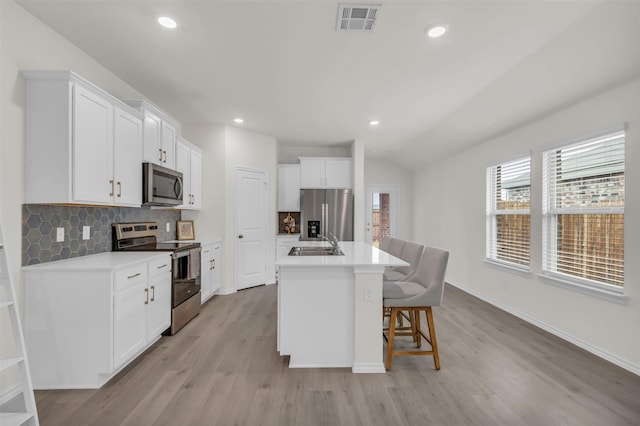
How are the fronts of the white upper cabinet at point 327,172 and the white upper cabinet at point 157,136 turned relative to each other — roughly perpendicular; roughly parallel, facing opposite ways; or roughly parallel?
roughly perpendicular

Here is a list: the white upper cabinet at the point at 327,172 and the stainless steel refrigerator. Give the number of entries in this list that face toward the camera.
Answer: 2

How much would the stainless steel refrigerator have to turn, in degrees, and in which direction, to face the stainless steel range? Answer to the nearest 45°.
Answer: approximately 45° to its right

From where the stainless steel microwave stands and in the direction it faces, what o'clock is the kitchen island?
The kitchen island is roughly at 12 o'clock from the stainless steel microwave.

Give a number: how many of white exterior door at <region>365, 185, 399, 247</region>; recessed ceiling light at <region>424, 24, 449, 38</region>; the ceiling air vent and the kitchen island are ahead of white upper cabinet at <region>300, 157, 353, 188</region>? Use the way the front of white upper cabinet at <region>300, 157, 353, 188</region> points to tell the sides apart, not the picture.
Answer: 3

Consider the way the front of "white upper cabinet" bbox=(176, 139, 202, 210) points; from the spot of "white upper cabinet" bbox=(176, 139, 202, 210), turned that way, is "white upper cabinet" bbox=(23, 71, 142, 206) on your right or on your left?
on your right

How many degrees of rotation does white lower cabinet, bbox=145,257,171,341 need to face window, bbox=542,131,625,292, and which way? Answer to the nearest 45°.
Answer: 0° — it already faces it

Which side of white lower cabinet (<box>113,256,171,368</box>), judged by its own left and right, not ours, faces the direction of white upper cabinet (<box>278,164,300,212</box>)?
left

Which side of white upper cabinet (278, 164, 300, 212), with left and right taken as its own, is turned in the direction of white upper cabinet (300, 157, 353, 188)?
left

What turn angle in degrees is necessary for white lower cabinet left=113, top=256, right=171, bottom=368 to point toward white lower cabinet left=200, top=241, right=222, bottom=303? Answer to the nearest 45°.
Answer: approximately 90° to its left
